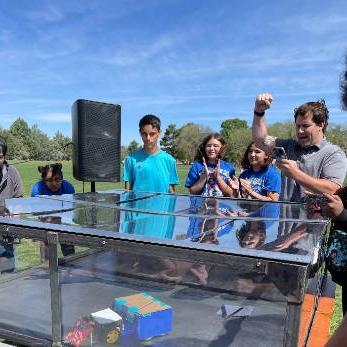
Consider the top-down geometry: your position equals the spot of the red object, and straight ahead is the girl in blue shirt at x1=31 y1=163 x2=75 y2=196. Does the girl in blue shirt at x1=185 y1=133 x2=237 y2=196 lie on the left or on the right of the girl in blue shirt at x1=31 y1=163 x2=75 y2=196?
right

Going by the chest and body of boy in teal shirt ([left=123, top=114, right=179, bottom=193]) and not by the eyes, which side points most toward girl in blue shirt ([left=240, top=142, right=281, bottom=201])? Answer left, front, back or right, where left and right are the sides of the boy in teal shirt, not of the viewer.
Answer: left

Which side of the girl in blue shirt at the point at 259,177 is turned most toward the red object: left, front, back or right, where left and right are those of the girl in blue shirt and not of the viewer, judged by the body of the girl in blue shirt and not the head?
front

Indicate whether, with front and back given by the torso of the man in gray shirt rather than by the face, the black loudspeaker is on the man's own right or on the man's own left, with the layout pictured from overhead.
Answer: on the man's own right

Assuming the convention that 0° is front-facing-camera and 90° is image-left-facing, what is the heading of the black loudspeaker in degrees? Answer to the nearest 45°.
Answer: approximately 315°

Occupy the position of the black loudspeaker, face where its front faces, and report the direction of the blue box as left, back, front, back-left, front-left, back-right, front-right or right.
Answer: front-right
